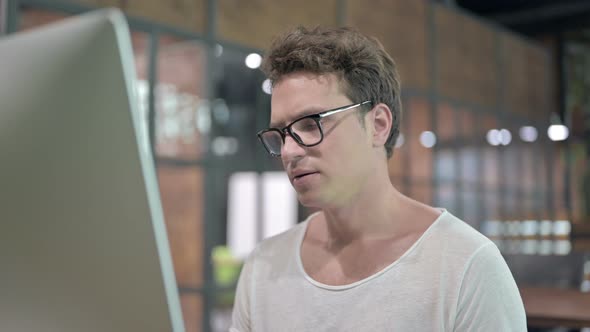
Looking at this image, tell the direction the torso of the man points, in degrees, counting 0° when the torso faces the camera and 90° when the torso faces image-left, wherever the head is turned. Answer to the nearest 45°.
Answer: approximately 45°

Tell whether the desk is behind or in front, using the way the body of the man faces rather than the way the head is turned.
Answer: behind

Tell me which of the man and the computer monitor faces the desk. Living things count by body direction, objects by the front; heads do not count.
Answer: the computer monitor

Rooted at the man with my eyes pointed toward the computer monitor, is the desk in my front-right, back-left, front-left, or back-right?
back-left

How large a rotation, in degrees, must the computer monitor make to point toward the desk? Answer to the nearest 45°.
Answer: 0° — it already faces it

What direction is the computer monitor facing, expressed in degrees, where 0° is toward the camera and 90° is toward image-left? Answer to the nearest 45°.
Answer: approximately 225°

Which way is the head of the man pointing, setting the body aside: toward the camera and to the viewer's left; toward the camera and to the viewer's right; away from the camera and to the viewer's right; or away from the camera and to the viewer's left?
toward the camera and to the viewer's left

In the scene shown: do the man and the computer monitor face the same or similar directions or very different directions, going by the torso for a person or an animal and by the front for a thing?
very different directions

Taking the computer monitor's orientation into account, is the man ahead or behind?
ahead

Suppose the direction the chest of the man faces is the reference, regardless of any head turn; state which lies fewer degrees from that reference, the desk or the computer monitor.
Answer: the computer monitor
